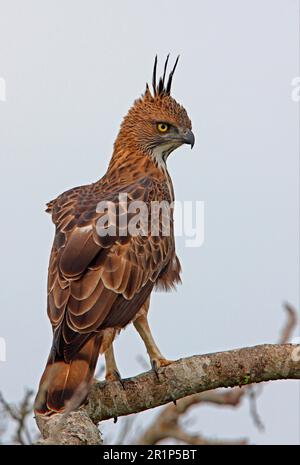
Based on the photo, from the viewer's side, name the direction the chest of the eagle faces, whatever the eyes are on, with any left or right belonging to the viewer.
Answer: facing away from the viewer and to the right of the viewer
